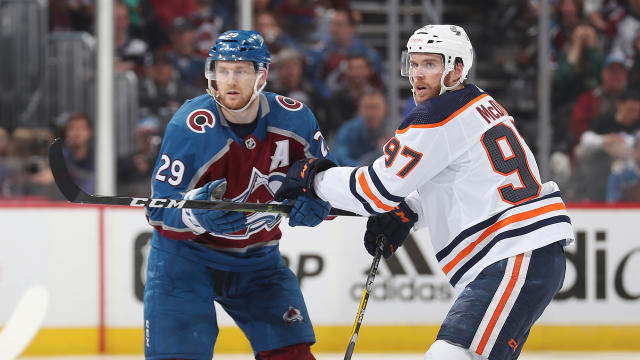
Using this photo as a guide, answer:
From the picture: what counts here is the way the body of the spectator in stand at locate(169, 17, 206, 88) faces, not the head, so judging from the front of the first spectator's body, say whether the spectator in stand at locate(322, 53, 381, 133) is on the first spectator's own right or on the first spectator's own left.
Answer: on the first spectator's own left

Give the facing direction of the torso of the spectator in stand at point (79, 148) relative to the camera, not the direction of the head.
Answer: toward the camera

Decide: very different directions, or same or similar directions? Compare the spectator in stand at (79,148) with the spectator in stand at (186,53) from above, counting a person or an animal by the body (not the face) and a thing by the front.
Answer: same or similar directions

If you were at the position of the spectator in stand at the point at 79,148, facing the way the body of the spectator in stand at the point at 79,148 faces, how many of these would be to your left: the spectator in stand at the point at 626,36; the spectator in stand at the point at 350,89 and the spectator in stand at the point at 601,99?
3

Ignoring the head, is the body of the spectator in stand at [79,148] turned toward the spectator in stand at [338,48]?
no

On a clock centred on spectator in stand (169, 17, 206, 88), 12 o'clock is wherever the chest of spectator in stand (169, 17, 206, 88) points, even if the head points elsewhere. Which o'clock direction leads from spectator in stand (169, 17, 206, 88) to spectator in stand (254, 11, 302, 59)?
spectator in stand (254, 11, 302, 59) is roughly at 9 o'clock from spectator in stand (169, 17, 206, 88).

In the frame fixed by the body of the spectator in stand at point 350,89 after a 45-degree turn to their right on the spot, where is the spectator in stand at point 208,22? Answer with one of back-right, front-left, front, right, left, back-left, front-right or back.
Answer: front-right

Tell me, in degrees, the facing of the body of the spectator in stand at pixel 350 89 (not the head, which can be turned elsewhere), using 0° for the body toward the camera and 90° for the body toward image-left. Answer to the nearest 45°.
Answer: approximately 0°

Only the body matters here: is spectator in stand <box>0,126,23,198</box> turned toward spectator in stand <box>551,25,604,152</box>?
no

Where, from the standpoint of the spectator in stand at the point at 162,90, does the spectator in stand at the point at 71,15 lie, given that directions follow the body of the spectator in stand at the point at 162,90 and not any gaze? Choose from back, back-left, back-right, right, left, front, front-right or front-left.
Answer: right

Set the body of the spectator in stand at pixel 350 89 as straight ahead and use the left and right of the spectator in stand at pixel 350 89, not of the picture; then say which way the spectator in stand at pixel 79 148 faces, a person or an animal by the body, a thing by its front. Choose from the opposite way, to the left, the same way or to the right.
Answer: the same way

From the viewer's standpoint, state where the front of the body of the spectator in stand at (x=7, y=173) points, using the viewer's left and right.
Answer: facing the viewer

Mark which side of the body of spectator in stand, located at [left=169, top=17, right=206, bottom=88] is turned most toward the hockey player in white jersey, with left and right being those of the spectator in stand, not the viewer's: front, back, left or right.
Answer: front

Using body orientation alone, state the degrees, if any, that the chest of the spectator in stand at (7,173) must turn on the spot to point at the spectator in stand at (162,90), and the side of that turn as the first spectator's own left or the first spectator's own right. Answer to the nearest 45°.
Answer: approximately 90° to the first spectator's own left

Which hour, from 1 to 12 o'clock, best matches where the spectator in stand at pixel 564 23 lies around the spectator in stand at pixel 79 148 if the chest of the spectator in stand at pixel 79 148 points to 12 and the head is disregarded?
the spectator in stand at pixel 564 23 is roughly at 9 o'clock from the spectator in stand at pixel 79 148.

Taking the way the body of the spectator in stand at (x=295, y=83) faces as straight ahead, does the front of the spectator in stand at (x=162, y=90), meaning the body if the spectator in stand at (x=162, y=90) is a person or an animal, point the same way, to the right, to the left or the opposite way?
the same way

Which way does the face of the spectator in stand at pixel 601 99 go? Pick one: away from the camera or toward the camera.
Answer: toward the camera
